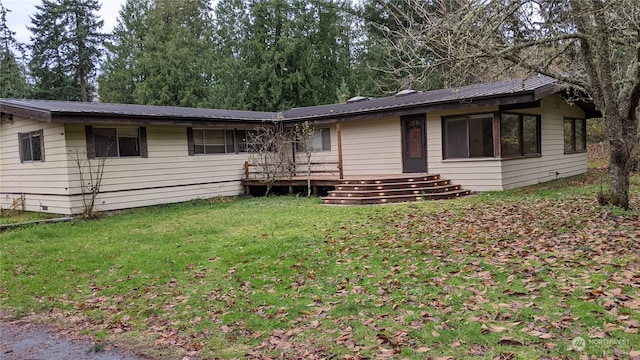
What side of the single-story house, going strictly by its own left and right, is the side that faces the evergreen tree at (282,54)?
back

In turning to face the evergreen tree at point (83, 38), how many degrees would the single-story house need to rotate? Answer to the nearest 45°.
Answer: approximately 135° to its right

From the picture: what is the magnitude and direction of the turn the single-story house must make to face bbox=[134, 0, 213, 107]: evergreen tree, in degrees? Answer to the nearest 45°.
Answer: approximately 180°

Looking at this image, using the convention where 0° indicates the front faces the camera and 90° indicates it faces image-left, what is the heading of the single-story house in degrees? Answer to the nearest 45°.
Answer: approximately 0°

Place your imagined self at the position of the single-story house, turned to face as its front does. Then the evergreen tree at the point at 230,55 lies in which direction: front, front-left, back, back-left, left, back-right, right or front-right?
back

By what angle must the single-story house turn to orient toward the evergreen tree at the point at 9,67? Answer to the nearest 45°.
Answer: approximately 135° to its right

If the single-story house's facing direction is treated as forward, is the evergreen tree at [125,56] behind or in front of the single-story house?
behind

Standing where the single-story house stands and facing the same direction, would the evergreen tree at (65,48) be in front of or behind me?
behind
